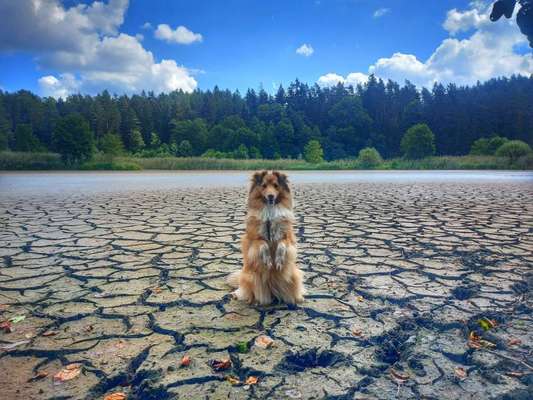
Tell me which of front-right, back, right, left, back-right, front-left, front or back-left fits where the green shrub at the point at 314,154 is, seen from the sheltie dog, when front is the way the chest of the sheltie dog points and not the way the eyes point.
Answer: back

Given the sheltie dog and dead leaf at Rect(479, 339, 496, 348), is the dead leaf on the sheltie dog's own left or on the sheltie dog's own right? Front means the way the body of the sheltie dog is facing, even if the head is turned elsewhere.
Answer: on the sheltie dog's own left

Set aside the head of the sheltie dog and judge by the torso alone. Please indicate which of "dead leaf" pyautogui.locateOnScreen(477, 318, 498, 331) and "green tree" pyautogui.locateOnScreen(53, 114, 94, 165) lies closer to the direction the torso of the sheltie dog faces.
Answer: the dead leaf

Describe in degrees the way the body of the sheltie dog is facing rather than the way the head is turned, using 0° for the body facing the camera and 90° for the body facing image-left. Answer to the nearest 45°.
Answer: approximately 0°

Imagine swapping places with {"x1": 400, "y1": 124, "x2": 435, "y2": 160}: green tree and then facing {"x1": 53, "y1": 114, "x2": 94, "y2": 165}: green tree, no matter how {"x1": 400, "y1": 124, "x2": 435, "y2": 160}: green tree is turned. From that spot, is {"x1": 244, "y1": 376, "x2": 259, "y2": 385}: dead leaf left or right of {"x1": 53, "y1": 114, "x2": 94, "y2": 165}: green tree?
left

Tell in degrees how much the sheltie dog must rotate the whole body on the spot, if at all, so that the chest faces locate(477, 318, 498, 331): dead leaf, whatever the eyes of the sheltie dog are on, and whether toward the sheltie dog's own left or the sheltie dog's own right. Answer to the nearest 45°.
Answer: approximately 90° to the sheltie dog's own left

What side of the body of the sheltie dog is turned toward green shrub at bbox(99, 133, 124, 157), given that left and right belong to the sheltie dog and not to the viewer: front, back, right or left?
back

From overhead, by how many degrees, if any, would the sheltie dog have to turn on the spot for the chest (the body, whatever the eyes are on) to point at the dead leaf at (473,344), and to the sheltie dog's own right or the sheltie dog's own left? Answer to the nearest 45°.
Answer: approximately 45° to the sheltie dog's own left

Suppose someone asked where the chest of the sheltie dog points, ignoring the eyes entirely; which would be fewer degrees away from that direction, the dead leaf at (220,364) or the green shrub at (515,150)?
the dead leaf

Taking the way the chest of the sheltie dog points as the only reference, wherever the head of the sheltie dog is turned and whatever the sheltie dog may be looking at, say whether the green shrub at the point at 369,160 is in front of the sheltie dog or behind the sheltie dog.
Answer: behind

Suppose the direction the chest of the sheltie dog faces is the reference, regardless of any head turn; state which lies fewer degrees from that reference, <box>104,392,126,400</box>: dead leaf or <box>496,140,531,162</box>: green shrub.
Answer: the dead leaf

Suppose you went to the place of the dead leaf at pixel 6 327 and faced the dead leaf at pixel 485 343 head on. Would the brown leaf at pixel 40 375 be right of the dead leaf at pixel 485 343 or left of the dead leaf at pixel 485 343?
right
